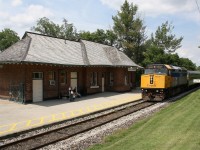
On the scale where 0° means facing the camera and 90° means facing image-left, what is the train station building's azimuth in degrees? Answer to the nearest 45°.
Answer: approximately 315°

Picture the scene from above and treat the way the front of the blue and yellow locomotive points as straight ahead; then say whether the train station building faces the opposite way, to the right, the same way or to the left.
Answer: to the left

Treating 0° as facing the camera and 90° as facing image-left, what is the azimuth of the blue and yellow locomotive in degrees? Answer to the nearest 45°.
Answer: approximately 45°

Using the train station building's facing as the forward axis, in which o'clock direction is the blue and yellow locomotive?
The blue and yellow locomotive is roughly at 11 o'clock from the train station building.

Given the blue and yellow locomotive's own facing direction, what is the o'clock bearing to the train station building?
The train station building is roughly at 1 o'clock from the blue and yellow locomotive.
